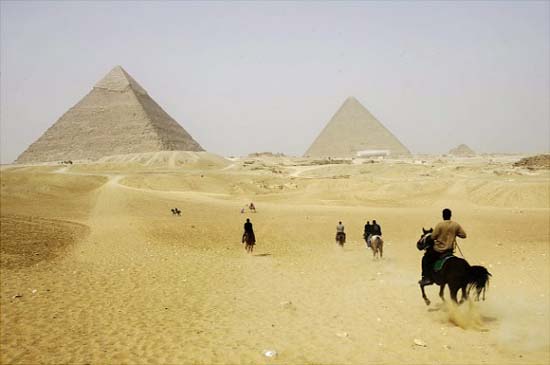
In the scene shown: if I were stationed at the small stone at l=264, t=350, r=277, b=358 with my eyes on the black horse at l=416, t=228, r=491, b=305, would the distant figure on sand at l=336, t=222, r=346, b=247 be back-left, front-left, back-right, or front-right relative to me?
front-left

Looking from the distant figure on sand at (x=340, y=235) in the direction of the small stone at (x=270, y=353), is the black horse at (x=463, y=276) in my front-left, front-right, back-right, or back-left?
front-left

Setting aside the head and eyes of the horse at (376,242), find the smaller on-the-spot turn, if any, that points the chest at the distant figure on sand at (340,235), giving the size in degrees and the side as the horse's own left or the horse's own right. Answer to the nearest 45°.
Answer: approximately 45° to the horse's own left

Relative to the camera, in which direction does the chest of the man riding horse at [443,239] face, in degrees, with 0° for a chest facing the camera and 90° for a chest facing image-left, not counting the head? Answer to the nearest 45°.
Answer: approximately 135°

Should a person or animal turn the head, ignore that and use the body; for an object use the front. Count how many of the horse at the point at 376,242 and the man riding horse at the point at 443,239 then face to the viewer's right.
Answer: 0

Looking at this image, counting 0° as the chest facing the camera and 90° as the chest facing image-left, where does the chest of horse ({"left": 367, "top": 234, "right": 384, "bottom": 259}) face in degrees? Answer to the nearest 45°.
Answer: approximately 180°

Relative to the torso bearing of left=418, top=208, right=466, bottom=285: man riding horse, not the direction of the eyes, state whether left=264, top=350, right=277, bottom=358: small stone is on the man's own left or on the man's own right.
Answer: on the man's own left

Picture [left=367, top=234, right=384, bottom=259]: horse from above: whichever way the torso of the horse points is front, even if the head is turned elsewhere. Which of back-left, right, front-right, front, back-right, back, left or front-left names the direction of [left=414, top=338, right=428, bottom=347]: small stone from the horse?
back

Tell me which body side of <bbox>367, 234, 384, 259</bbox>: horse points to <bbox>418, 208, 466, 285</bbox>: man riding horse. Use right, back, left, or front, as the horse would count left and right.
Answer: back

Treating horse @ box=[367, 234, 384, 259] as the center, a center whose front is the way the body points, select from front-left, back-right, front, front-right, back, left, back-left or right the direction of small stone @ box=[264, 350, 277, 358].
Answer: back

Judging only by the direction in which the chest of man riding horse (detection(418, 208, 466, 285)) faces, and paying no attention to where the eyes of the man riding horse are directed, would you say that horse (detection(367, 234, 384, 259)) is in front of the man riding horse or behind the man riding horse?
in front

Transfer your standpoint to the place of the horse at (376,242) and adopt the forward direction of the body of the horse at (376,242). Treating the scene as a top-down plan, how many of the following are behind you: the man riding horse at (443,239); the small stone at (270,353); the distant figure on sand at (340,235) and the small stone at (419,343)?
3

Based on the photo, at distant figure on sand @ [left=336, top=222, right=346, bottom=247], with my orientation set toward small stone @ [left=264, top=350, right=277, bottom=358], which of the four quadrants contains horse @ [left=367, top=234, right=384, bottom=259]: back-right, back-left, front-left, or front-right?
front-left
